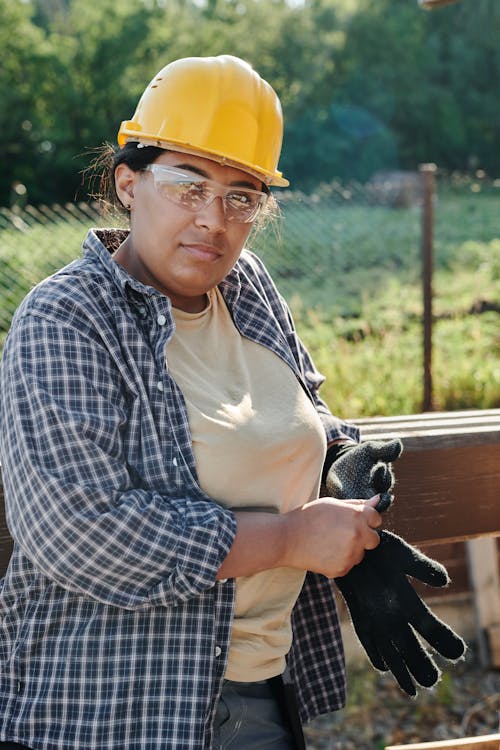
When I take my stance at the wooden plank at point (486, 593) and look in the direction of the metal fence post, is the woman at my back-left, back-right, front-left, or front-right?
back-left

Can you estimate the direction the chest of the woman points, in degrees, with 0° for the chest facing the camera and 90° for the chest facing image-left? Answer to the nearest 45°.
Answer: approximately 315°

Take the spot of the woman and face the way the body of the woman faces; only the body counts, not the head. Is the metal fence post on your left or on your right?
on your left

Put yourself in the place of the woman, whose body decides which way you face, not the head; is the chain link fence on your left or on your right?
on your left

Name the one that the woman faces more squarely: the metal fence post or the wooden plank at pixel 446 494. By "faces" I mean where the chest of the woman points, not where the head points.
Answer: the wooden plank

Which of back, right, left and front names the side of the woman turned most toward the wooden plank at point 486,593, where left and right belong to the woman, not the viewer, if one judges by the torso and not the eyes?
left

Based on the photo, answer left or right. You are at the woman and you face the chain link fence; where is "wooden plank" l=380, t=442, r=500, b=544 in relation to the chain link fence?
right

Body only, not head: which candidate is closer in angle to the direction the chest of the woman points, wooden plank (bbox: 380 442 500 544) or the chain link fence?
the wooden plank

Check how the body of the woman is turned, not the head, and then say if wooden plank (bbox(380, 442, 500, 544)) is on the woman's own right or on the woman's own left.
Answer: on the woman's own left
